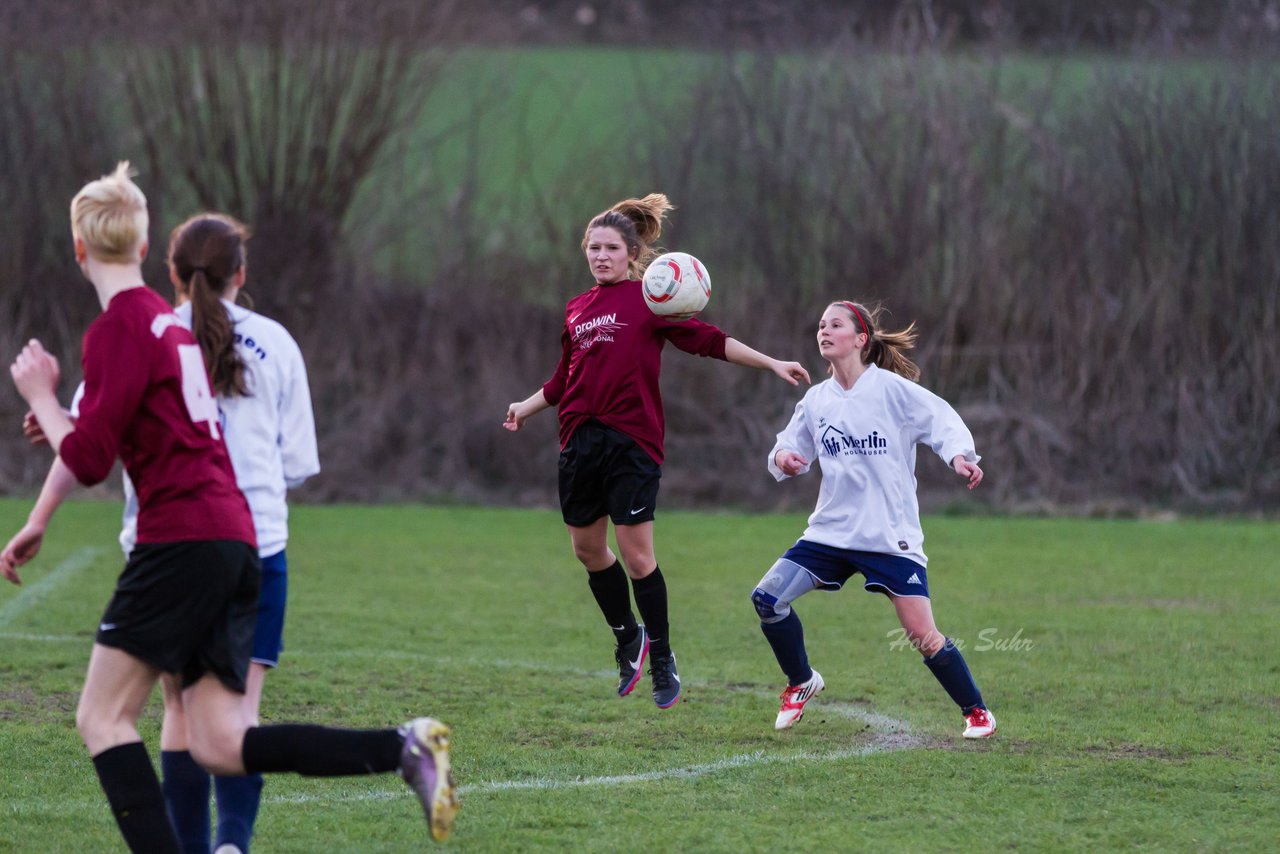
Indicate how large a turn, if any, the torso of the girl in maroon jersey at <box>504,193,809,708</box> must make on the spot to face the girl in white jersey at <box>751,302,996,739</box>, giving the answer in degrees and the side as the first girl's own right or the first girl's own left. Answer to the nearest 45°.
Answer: approximately 135° to the first girl's own left

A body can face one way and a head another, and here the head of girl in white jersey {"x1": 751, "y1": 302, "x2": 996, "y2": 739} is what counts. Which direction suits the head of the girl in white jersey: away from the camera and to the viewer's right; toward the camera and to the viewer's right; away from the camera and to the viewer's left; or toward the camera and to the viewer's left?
toward the camera and to the viewer's left

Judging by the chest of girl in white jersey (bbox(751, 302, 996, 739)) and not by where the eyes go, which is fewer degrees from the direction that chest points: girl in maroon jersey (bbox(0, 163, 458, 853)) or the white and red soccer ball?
the girl in maroon jersey

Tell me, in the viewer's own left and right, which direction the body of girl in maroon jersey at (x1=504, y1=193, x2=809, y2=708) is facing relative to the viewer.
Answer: facing the viewer and to the left of the viewer

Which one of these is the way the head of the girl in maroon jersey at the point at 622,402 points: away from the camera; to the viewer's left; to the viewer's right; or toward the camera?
toward the camera

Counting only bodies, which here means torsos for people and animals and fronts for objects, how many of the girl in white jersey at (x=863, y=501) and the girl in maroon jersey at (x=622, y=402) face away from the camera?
0

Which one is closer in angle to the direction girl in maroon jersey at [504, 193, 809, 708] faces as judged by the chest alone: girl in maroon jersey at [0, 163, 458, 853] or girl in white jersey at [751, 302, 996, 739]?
the girl in maroon jersey

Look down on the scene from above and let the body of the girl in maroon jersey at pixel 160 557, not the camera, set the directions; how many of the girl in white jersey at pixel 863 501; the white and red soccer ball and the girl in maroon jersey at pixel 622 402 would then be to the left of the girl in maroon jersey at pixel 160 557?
0

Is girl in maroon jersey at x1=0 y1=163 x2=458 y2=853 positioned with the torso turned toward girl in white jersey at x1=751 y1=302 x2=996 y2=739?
no

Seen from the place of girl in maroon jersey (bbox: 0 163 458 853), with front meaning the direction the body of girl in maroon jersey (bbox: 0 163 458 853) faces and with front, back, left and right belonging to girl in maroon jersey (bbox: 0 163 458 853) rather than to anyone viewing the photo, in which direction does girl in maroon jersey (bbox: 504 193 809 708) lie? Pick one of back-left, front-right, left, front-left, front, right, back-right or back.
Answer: right
